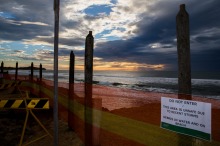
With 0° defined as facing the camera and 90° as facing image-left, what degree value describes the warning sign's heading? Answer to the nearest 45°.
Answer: approximately 45°

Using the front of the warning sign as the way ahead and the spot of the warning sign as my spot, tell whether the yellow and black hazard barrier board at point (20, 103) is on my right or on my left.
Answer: on my right

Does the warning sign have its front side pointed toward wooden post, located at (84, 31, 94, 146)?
no
